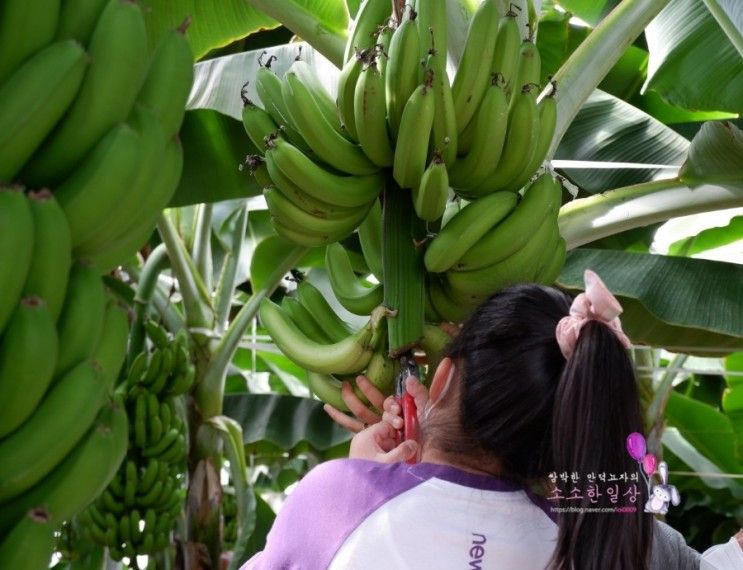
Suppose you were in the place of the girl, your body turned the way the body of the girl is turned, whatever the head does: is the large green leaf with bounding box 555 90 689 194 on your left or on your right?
on your right

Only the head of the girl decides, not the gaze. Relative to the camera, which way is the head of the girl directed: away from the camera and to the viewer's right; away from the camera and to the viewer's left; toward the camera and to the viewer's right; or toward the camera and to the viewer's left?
away from the camera and to the viewer's left

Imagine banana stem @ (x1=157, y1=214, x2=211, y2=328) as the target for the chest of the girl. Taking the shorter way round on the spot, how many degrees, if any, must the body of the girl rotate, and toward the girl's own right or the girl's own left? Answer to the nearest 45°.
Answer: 0° — they already face it

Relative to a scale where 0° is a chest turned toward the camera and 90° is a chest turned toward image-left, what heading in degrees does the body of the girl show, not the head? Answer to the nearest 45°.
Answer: approximately 135°

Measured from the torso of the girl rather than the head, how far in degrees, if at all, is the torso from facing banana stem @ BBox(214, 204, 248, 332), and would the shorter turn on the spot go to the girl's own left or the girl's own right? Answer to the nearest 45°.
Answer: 0° — they already face it

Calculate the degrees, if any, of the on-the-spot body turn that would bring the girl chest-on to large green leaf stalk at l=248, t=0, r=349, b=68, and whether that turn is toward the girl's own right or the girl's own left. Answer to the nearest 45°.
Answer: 0° — they already face it

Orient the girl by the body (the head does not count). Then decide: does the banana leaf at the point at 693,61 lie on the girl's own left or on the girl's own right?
on the girl's own right

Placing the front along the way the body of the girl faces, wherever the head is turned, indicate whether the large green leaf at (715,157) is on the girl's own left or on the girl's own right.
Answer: on the girl's own right

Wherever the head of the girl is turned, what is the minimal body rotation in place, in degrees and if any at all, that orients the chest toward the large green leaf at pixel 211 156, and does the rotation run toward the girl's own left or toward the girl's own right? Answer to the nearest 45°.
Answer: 0° — they already face it
